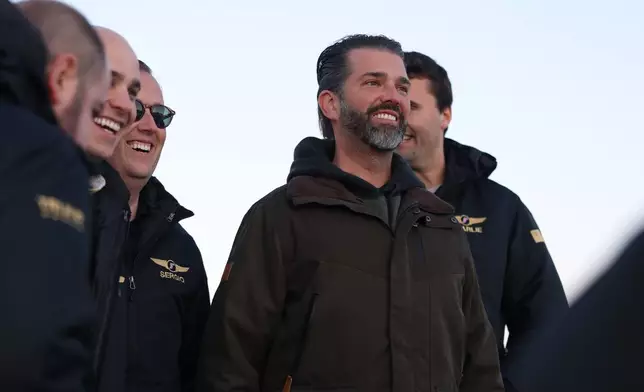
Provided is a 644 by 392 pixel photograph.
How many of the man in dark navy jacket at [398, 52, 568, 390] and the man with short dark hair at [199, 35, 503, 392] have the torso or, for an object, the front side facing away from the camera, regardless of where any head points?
0

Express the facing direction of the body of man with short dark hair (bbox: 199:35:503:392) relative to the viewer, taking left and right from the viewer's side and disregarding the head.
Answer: facing the viewer and to the right of the viewer

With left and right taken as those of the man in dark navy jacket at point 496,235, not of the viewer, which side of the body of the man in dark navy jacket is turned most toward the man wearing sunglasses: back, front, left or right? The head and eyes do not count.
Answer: front

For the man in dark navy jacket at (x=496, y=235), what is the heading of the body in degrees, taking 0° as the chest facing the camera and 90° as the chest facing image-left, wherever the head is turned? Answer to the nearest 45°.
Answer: approximately 45°

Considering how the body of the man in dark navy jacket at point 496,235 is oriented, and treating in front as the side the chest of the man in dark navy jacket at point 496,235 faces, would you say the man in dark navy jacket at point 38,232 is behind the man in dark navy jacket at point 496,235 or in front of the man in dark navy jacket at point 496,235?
in front

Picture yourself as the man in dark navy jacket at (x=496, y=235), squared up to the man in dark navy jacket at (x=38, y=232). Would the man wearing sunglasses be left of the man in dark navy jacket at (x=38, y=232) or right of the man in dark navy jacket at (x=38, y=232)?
right

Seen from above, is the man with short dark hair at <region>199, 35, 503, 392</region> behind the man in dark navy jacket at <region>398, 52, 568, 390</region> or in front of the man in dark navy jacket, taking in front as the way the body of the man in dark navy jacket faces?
in front

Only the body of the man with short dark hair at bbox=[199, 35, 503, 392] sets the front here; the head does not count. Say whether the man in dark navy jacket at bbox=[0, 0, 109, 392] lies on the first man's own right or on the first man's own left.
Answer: on the first man's own right

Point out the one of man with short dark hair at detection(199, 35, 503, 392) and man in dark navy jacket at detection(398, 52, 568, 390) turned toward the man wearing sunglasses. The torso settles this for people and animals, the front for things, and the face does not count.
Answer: the man in dark navy jacket
